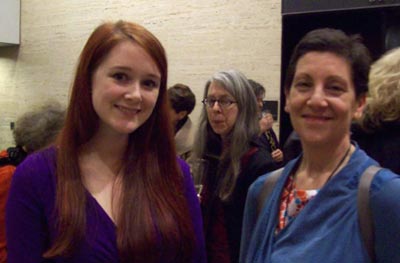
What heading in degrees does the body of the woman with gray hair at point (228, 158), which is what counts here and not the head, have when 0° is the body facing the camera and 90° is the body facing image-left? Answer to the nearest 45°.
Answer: approximately 45°

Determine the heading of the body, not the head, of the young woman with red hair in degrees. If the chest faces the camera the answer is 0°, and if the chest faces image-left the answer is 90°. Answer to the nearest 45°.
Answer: approximately 0°

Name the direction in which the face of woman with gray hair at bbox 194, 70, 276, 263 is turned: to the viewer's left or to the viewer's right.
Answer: to the viewer's left

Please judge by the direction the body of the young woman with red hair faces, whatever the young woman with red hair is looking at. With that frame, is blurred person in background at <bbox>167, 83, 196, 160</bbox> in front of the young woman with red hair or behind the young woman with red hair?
behind

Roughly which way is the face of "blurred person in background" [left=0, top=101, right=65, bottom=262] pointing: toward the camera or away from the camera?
away from the camera
